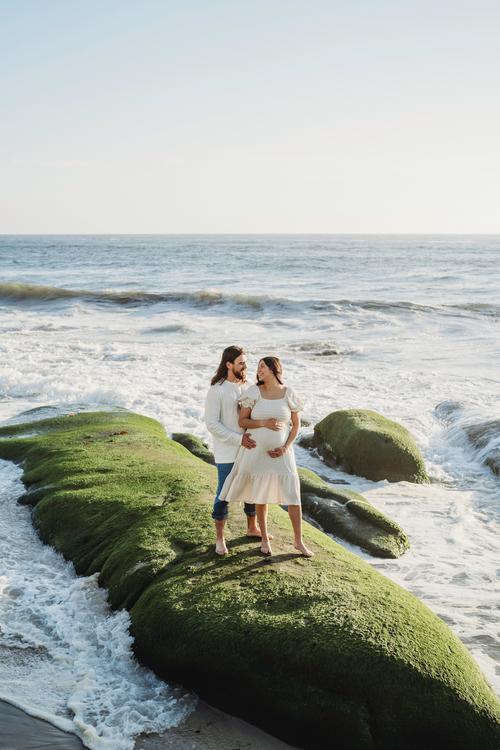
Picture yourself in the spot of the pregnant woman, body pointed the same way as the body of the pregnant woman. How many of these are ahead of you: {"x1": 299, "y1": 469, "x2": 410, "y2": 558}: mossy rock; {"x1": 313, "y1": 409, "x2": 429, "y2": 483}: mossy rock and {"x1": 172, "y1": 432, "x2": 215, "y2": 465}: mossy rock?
0

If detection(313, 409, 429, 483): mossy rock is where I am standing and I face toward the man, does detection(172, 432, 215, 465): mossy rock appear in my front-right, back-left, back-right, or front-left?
front-right

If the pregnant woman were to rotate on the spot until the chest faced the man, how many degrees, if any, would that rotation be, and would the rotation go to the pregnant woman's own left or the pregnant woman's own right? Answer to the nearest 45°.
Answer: approximately 135° to the pregnant woman's own right

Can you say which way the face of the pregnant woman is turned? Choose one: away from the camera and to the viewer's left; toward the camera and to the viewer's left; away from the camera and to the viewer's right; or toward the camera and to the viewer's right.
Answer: toward the camera and to the viewer's left

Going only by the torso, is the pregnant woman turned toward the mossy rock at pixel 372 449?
no

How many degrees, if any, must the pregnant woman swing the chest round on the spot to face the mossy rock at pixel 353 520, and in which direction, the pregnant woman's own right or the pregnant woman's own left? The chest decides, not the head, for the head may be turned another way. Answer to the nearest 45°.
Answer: approximately 135° to the pregnant woman's own left

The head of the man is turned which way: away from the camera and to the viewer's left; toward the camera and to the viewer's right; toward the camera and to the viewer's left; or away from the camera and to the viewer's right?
toward the camera and to the viewer's right

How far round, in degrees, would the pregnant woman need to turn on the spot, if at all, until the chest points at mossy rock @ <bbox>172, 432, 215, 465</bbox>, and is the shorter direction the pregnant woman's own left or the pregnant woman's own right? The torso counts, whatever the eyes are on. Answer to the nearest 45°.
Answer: approximately 180°

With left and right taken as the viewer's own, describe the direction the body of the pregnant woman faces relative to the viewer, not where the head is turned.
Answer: facing the viewer
